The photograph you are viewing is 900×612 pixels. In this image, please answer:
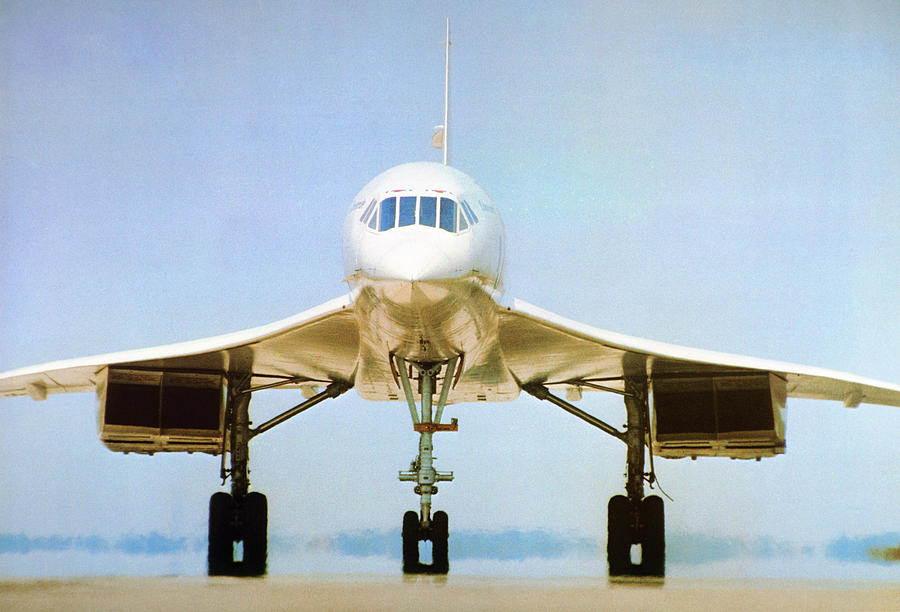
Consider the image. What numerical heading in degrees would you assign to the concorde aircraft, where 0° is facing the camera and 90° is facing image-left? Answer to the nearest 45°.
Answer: approximately 0°
